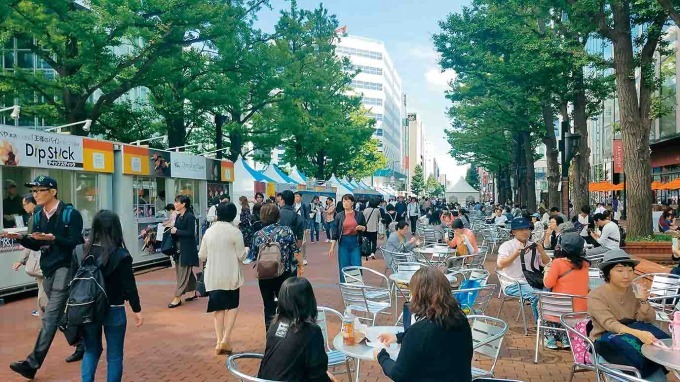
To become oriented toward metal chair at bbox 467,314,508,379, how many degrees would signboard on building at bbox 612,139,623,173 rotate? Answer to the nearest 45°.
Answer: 0° — it already faces it

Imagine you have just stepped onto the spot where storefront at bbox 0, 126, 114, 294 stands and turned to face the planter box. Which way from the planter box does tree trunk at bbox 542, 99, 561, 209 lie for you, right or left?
left

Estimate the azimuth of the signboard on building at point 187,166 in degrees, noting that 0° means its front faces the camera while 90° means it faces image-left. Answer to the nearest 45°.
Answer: approximately 315°

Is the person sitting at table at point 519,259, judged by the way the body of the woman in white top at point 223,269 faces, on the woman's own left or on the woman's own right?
on the woman's own right

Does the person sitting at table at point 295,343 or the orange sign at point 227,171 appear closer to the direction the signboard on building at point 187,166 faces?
the person sitting at table

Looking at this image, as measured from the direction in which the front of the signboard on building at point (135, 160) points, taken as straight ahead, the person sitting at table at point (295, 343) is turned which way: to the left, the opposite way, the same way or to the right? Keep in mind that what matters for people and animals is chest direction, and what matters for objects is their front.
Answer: to the left

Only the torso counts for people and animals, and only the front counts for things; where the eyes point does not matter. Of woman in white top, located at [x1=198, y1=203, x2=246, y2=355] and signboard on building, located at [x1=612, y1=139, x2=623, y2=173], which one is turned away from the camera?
the woman in white top
